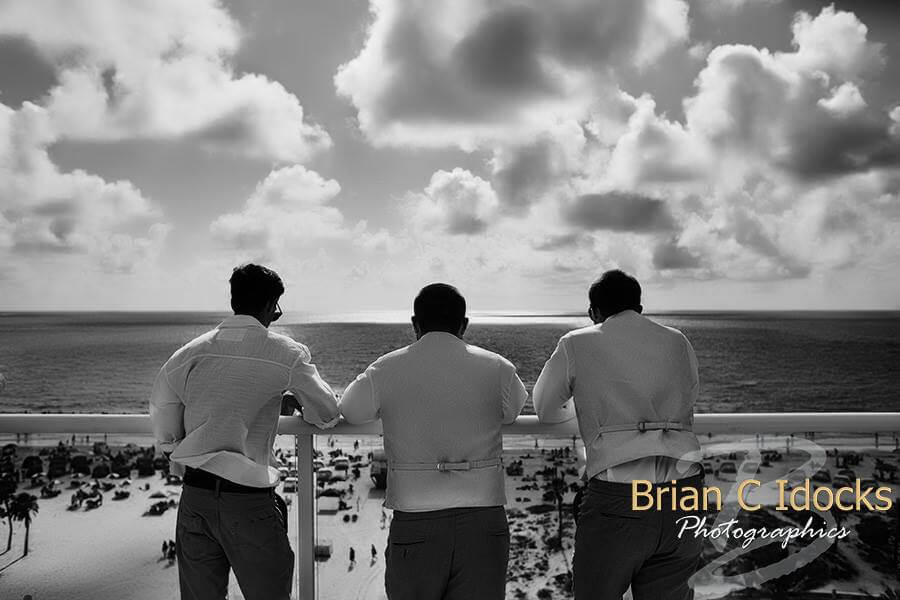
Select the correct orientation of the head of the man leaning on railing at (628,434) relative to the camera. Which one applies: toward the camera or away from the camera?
away from the camera

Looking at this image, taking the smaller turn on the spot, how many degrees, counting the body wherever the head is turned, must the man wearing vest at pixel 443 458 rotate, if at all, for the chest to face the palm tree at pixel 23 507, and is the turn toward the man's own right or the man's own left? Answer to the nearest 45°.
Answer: approximately 90° to the man's own left

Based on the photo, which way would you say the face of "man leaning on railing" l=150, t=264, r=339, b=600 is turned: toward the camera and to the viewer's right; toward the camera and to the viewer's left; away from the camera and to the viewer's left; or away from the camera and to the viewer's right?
away from the camera and to the viewer's right

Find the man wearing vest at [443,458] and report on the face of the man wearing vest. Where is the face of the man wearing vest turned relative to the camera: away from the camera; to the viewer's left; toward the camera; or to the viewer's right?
away from the camera

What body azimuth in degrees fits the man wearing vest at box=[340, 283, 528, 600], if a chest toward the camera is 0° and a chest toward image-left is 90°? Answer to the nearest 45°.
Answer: approximately 180°
